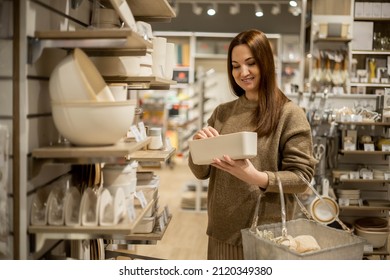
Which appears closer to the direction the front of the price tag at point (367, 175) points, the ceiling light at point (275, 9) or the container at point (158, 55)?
the container

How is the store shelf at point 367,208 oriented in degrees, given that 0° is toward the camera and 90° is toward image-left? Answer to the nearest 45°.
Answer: approximately 0°

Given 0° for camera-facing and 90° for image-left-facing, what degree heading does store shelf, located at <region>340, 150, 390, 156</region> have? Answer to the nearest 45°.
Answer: approximately 0°

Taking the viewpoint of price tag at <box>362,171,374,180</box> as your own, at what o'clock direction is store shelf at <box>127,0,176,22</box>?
The store shelf is roughly at 1 o'clock from the price tag.
